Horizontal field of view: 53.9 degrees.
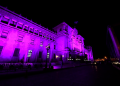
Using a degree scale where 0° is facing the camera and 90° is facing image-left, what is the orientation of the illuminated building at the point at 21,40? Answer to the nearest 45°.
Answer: approximately 315°
